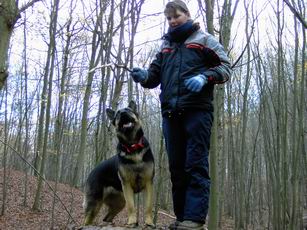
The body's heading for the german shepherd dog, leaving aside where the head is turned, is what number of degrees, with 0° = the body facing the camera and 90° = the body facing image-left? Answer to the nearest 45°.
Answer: approximately 315°

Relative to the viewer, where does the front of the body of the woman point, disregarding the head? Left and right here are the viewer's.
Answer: facing the viewer and to the left of the viewer

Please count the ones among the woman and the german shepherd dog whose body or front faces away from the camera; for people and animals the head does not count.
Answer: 0

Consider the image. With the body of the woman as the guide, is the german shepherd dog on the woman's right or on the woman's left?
on the woman's right
